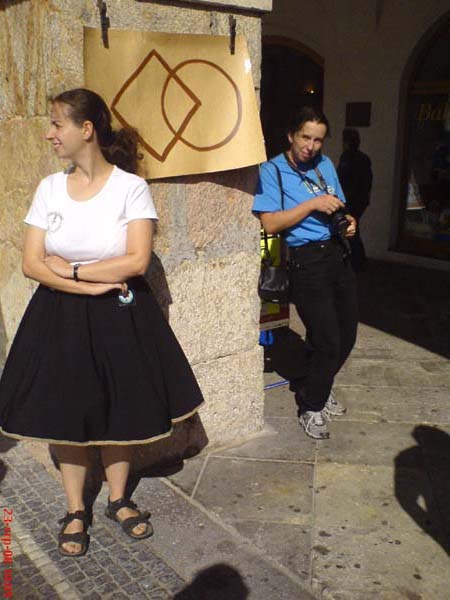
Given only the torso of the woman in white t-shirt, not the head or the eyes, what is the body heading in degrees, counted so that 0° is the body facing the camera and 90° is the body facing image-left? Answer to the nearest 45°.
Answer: approximately 0°

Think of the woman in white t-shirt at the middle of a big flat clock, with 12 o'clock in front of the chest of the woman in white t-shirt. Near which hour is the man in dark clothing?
The man in dark clothing is roughly at 7 o'clock from the woman in white t-shirt.

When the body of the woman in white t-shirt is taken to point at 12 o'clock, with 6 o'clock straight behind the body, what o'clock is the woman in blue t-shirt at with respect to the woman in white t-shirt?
The woman in blue t-shirt is roughly at 8 o'clock from the woman in white t-shirt.

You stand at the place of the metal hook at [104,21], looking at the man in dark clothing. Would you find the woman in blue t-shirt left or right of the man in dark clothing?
right
